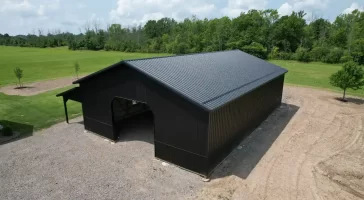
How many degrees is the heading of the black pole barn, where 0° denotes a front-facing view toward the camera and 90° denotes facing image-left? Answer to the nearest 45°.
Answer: approximately 45°

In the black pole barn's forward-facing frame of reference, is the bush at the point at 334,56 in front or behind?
behind

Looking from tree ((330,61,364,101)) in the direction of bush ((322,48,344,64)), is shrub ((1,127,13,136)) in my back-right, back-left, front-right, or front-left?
back-left

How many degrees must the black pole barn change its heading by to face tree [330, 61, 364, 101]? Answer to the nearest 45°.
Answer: approximately 180°

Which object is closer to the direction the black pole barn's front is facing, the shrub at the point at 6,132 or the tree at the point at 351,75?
the shrub

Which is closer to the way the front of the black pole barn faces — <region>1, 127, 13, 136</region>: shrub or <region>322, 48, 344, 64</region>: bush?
the shrub

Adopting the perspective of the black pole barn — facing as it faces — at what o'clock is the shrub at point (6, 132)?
The shrub is roughly at 2 o'clock from the black pole barn.
